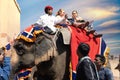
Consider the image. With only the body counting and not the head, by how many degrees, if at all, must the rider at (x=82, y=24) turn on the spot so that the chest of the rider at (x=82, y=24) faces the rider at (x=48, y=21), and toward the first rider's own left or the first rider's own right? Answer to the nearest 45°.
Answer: approximately 90° to the first rider's own right

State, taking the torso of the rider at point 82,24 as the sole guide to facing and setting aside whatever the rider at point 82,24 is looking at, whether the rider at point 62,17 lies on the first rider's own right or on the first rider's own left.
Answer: on the first rider's own right
